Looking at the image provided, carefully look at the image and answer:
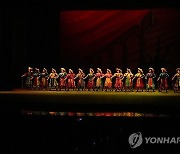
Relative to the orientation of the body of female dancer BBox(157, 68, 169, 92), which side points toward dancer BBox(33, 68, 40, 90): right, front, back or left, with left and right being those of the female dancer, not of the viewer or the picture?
right

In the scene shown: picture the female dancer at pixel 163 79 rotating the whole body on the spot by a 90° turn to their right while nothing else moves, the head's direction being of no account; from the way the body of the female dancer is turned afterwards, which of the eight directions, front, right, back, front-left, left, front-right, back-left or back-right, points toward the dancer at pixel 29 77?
front

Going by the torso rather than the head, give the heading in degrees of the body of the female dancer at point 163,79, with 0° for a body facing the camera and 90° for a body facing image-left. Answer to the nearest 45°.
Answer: approximately 0°

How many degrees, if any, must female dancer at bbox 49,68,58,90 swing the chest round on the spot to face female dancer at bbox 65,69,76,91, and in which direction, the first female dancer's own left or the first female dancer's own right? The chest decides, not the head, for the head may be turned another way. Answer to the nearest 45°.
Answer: approximately 90° to the first female dancer's own left

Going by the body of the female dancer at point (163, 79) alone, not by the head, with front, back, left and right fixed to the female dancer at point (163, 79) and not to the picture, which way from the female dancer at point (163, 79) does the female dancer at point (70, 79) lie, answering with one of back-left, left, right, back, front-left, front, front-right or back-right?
right

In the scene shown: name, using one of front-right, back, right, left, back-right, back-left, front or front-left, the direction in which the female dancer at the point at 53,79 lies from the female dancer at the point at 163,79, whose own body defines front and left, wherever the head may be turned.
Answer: right

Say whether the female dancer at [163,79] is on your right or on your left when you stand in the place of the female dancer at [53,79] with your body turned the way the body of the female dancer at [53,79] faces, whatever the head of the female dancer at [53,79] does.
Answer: on your left

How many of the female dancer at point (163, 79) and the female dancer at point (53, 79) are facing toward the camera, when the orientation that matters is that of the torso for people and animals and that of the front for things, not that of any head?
2
